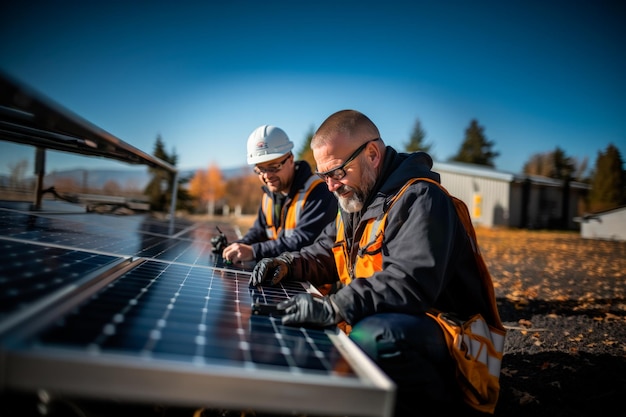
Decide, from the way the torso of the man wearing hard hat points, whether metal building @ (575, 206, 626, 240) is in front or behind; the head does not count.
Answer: behind

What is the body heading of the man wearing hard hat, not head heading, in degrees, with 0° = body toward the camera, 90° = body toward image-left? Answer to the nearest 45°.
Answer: approximately 45°

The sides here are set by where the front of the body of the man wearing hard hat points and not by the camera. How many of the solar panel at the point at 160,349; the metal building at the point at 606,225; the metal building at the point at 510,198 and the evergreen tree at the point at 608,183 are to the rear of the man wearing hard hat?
3

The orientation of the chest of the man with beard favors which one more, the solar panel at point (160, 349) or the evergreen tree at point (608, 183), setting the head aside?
the solar panel

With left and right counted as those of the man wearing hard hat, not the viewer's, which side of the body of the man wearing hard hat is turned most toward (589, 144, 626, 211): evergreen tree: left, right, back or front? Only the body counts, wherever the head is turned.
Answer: back

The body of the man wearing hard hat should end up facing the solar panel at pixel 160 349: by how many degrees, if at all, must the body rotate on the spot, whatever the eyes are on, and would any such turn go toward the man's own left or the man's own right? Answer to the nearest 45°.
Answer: approximately 45° to the man's own left

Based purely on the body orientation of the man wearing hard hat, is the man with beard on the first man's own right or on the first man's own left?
on the first man's own left

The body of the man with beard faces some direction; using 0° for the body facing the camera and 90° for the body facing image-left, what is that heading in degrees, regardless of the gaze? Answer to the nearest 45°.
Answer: approximately 45°

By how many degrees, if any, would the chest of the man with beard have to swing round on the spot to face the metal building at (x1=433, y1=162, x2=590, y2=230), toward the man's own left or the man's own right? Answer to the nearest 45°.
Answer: approximately 135° to the man's own right

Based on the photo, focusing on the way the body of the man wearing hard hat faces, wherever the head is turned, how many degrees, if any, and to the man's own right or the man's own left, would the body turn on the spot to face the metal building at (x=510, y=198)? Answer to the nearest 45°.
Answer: approximately 180°

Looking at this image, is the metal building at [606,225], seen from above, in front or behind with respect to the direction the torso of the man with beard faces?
behind

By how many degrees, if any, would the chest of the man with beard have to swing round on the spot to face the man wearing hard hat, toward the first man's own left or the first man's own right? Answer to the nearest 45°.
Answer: approximately 90° to the first man's own right

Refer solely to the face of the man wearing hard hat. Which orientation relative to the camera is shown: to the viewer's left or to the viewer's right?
to the viewer's left
